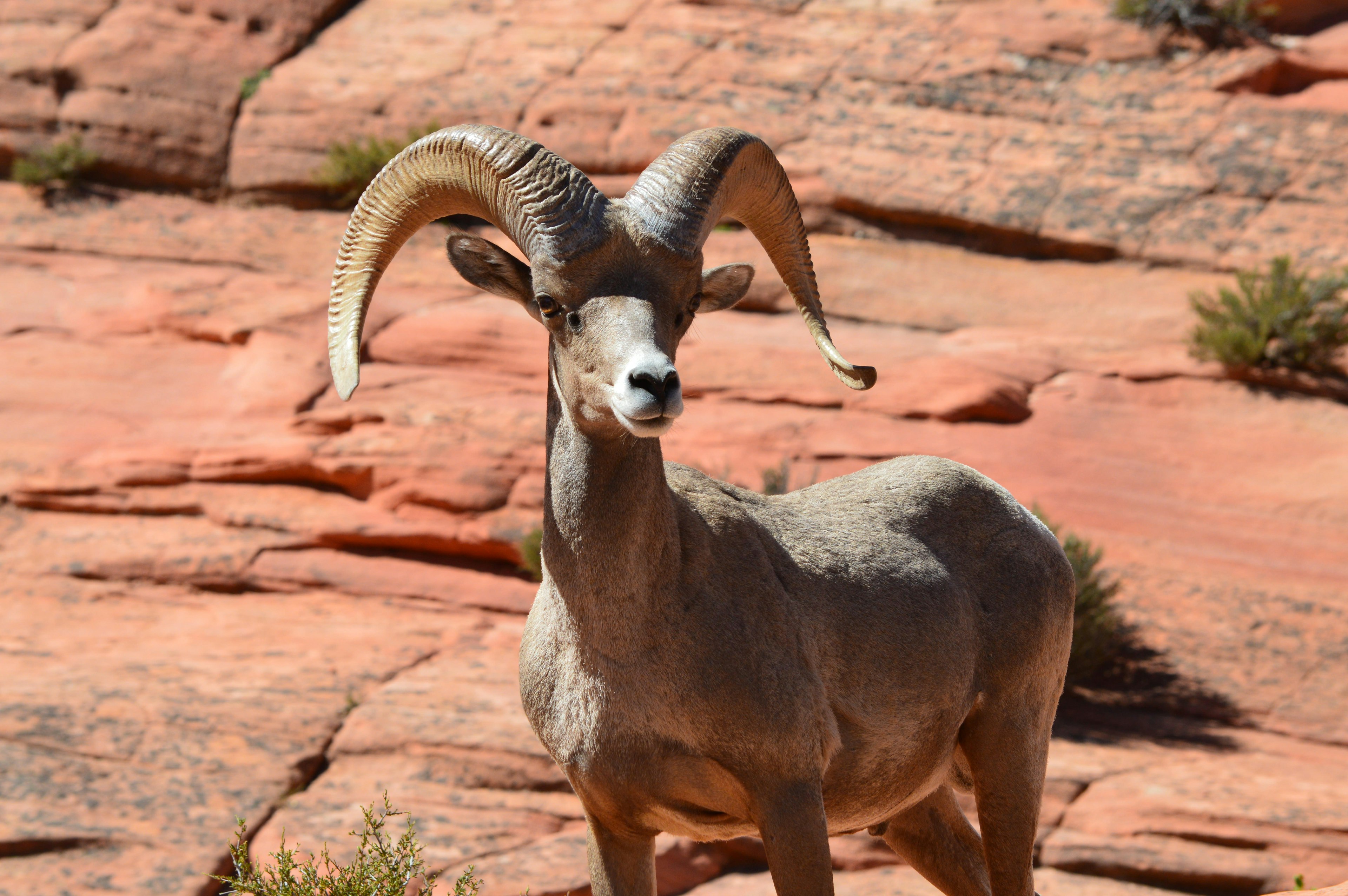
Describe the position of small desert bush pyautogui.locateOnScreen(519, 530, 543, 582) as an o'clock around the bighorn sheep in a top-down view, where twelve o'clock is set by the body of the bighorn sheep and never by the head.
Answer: The small desert bush is roughly at 4 o'clock from the bighorn sheep.

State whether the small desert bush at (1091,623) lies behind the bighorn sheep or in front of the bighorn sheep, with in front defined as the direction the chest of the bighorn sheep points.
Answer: behind

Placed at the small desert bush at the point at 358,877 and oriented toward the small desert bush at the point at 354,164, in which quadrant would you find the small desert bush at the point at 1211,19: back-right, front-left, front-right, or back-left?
front-right

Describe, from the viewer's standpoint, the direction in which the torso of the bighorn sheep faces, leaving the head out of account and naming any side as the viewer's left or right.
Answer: facing the viewer and to the left of the viewer

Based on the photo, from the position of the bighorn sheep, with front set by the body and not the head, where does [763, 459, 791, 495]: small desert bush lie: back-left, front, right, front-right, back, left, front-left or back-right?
back-right

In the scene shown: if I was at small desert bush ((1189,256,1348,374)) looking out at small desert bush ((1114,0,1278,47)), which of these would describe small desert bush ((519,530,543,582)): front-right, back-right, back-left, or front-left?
back-left

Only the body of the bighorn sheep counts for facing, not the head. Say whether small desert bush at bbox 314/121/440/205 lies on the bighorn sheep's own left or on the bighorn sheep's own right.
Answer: on the bighorn sheep's own right

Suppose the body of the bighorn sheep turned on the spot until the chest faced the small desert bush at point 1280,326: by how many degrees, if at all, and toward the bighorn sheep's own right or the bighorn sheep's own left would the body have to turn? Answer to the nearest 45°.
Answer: approximately 180°
